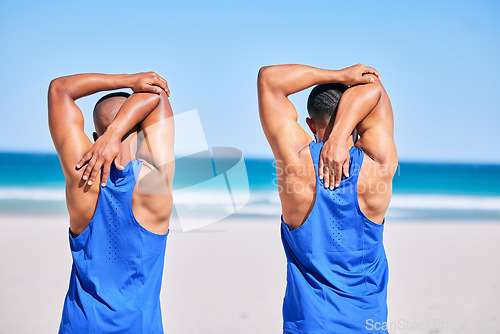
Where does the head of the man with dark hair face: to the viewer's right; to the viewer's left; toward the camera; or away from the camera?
away from the camera

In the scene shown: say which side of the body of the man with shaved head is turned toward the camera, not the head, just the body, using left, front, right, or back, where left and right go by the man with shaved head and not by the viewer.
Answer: back

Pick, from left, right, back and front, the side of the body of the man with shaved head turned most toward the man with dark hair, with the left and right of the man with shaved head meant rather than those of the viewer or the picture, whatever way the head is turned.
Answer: right

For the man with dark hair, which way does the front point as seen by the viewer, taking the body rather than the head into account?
away from the camera

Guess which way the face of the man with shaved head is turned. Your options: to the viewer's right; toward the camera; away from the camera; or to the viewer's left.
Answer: away from the camera

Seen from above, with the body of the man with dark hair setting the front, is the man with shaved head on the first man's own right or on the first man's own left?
on the first man's own left

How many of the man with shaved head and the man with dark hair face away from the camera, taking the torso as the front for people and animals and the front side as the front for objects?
2
